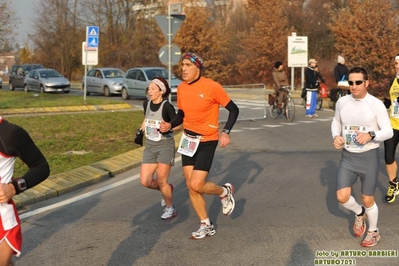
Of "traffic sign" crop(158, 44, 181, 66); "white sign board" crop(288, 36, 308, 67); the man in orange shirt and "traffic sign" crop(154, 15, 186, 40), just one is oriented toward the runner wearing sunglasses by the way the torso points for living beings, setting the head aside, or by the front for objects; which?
the white sign board

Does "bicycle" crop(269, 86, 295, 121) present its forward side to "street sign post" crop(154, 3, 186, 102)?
no

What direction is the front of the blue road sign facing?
toward the camera

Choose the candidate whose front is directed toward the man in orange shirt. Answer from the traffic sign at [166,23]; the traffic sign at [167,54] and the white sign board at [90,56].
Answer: the white sign board

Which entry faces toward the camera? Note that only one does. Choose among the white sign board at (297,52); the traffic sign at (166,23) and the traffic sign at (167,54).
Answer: the white sign board

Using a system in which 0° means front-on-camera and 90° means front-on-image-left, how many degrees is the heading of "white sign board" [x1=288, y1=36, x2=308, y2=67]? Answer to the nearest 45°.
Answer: approximately 0°

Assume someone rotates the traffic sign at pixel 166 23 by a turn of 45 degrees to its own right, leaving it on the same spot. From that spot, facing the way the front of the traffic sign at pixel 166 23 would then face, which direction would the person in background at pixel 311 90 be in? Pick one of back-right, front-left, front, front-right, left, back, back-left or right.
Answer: front

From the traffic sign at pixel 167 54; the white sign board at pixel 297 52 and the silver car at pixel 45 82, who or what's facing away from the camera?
the traffic sign

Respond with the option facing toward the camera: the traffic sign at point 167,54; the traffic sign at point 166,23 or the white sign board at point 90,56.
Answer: the white sign board

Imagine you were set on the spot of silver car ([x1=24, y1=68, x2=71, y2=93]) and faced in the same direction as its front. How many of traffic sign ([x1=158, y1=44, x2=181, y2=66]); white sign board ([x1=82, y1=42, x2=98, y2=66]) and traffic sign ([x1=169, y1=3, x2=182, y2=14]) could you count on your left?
0

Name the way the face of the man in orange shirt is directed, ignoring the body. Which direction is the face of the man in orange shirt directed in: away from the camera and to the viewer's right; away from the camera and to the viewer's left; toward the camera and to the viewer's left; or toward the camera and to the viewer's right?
toward the camera and to the viewer's left

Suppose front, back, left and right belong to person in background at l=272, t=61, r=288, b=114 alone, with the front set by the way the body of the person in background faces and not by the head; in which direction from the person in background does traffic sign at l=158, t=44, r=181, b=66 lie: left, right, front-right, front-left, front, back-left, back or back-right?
right

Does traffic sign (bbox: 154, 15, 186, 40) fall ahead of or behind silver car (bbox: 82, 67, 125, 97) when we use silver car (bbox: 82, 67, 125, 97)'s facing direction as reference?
ahead

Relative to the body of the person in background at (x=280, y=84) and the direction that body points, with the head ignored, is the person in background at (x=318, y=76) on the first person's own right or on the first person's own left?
on the first person's own left
